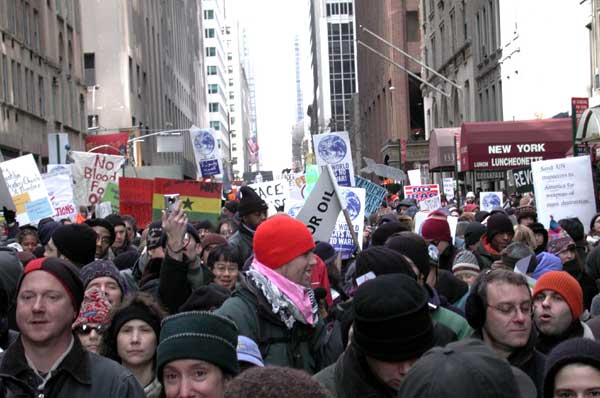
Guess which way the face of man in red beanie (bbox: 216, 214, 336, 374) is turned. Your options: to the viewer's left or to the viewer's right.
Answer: to the viewer's right

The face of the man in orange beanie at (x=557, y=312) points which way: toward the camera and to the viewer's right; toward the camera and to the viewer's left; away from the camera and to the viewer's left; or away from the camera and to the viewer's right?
toward the camera and to the viewer's left

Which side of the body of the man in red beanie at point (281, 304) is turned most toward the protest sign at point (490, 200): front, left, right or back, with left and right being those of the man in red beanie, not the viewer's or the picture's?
left

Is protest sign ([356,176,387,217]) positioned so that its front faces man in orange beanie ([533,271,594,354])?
yes

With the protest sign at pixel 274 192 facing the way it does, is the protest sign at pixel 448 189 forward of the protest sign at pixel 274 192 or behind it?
behind
